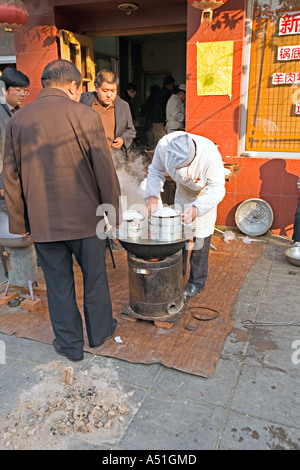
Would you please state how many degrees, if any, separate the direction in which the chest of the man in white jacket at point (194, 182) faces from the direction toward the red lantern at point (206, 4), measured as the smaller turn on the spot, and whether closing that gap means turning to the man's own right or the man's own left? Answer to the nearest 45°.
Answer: approximately 135° to the man's own right

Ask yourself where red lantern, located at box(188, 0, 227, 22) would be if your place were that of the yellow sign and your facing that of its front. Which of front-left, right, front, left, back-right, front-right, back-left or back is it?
front

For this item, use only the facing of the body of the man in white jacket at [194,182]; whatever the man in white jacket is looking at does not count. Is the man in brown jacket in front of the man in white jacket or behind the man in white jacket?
in front

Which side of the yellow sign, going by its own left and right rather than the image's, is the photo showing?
front

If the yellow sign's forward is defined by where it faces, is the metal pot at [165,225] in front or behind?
in front

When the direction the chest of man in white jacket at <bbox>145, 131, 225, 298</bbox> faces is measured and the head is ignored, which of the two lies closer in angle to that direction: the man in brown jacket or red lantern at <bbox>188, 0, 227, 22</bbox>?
the man in brown jacket

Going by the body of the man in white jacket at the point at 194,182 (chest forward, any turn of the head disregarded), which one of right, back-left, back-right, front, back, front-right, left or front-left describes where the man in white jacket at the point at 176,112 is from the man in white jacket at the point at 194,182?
back-right

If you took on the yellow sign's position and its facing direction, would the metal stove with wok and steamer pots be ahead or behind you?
ahead

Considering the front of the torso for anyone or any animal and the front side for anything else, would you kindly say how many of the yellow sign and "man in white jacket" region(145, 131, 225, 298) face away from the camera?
0

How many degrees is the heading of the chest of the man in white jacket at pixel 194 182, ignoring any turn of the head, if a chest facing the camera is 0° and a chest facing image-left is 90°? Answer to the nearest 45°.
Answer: approximately 45°

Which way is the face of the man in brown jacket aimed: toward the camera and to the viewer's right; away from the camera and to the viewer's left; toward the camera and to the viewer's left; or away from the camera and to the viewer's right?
away from the camera and to the viewer's right

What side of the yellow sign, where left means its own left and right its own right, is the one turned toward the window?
left

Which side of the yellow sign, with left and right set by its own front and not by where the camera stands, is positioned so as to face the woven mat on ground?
front

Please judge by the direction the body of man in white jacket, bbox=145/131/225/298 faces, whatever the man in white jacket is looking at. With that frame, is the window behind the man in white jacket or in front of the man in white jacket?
behind

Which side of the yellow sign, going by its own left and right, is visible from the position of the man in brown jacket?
front
